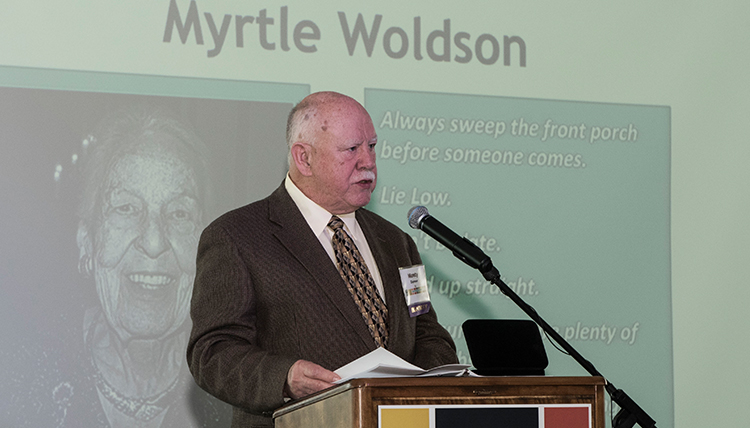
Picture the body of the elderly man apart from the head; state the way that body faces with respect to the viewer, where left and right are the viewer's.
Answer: facing the viewer and to the right of the viewer

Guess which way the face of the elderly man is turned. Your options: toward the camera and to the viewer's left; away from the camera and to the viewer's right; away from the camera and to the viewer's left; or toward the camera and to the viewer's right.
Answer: toward the camera and to the viewer's right

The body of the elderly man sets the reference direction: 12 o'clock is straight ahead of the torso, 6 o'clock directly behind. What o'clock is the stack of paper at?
The stack of paper is roughly at 1 o'clock from the elderly man.

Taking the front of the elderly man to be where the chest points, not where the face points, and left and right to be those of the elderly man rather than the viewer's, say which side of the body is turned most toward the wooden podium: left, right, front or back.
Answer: front
